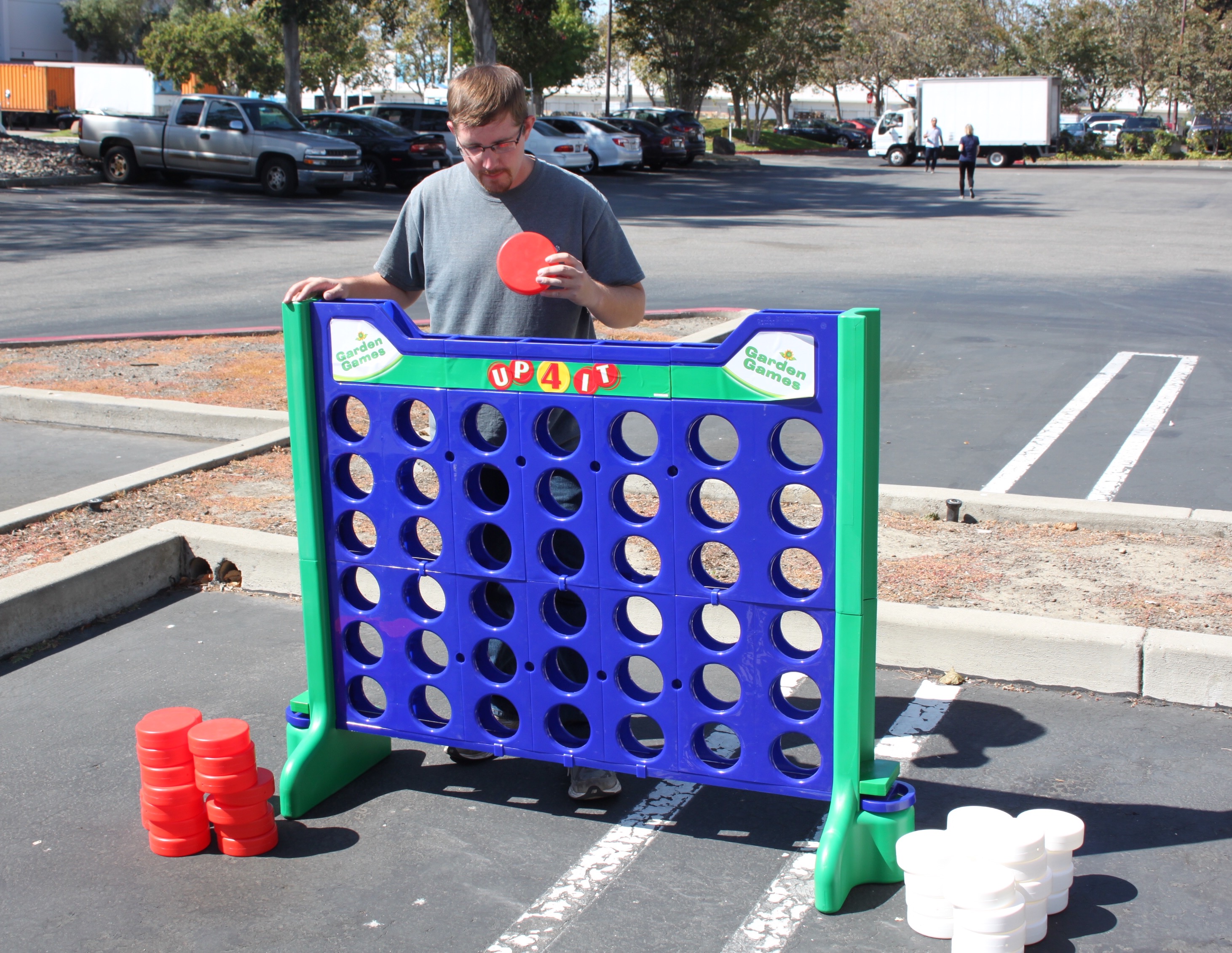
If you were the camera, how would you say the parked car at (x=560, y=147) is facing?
facing away from the viewer and to the left of the viewer

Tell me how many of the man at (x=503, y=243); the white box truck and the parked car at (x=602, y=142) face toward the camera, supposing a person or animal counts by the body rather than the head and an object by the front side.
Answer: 1

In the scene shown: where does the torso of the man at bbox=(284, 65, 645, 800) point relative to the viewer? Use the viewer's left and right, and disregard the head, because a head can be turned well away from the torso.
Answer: facing the viewer

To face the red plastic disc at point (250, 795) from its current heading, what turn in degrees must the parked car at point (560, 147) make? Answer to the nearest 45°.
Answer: approximately 135° to its left

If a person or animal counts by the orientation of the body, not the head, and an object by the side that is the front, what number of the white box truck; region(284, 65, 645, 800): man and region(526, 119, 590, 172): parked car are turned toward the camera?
1

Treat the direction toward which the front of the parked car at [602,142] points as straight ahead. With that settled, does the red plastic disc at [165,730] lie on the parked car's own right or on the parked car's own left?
on the parked car's own left

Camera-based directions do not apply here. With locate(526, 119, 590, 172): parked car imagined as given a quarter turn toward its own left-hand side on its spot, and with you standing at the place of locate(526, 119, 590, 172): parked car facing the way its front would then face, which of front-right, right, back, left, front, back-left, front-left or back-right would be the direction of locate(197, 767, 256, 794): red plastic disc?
front-left

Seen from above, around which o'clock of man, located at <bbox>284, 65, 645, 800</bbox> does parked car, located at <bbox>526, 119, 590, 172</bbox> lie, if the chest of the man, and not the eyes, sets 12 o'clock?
The parked car is roughly at 6 o'clock from the man.

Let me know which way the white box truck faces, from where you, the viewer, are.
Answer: facing to the left of the viewer

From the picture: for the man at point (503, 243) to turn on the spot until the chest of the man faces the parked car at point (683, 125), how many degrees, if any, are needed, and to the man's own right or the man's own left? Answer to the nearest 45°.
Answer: approximately 180°

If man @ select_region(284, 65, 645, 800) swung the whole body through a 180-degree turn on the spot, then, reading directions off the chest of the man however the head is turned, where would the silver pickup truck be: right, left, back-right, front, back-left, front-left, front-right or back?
front

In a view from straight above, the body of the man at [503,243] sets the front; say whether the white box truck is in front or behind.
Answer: behind

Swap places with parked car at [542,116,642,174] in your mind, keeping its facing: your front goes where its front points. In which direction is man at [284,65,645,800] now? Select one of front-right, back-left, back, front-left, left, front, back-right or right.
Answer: back-left

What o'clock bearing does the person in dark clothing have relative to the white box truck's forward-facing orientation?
The person in dark clothing is roughly at 9 o'clock from the white box truck.

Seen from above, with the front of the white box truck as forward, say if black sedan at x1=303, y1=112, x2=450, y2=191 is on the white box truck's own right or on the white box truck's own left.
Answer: on the white box truck's own left

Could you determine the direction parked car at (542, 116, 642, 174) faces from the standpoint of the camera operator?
facing away from the viewer and to the left of the viewer

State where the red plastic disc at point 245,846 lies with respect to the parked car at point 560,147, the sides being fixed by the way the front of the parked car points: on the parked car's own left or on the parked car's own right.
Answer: on the parked car's own left

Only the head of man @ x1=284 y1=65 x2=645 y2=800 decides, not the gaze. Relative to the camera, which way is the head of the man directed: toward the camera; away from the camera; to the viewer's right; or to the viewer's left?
toward the camera
